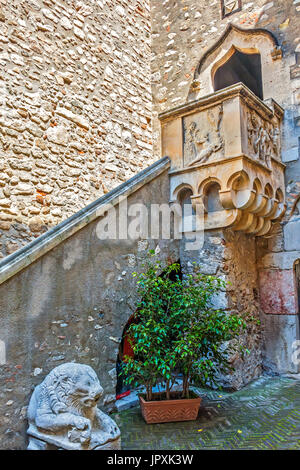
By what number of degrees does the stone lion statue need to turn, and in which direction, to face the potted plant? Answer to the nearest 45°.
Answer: approximately 90° to its left

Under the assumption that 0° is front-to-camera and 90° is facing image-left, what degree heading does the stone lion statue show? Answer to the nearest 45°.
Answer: approximately 315°
